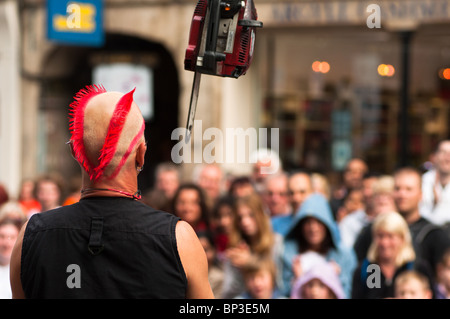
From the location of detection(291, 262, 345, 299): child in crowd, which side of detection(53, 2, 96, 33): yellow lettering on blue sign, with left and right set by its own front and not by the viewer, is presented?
front

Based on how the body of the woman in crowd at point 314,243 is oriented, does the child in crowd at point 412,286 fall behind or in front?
in front

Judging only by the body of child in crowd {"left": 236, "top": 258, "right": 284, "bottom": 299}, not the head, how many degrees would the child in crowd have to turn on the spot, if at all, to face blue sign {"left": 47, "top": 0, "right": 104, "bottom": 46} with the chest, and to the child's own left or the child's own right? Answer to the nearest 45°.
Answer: approximately 180°

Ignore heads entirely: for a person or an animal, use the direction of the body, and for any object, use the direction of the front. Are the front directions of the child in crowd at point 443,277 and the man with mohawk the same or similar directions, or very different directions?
very different directions

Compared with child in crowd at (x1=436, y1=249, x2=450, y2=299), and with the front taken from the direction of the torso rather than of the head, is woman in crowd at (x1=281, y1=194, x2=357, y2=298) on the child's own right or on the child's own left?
on the child's own right

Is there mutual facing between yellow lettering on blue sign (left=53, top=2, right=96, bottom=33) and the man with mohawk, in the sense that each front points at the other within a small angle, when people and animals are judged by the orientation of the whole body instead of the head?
yes

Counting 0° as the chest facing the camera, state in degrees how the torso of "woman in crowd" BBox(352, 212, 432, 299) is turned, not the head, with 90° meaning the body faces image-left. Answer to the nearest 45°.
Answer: approximately 0°

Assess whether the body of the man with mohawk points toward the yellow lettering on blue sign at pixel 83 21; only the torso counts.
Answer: yes

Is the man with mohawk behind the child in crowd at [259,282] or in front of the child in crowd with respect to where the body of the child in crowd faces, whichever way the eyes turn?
in front

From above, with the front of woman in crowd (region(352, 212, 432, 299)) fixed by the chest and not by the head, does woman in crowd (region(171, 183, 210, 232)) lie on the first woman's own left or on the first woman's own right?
on the first woman's own right

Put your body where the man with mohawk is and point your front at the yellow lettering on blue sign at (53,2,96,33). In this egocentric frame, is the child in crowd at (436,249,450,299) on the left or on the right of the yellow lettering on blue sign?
right

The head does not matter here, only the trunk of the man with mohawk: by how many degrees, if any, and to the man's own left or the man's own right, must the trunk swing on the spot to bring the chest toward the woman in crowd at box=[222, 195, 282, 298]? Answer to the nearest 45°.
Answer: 0° — they already face them

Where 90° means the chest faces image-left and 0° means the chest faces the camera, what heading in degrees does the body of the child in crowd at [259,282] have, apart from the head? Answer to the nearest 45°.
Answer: approximately 0°

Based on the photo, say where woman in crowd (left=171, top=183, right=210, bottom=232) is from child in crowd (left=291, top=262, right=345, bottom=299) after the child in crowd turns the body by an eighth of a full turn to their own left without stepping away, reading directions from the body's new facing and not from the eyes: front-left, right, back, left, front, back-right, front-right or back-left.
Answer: back

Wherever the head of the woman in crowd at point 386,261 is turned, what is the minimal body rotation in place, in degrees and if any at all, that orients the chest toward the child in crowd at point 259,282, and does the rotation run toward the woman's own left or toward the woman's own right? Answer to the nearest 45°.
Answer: approximately 90° to the woman's own right
